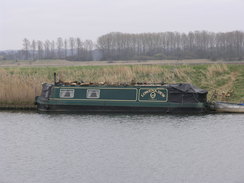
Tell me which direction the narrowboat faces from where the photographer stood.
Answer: facing to the left of the viewer
